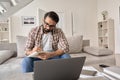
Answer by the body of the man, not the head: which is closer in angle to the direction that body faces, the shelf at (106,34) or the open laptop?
the open laptop

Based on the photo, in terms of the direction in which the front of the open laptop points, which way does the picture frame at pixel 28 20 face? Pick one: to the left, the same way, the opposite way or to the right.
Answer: the opposite way

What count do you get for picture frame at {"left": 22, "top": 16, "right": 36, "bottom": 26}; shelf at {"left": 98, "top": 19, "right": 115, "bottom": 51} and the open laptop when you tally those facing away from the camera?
1

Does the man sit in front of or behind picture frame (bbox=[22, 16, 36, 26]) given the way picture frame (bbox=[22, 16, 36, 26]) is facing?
in front

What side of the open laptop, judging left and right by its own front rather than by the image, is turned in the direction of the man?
front

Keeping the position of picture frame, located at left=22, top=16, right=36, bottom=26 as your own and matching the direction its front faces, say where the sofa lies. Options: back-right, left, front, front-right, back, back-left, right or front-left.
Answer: front

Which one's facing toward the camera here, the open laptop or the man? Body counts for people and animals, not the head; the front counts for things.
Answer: the man

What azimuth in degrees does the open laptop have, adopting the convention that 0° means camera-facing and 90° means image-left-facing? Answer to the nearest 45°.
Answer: approximately 180°

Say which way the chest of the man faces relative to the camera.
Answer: toward the camera

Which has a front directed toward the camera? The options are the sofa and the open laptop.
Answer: the sofa

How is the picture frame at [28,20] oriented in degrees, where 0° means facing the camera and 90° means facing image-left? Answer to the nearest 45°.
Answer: approximately 0°

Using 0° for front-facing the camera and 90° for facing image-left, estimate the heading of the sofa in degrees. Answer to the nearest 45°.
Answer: approximately 0°

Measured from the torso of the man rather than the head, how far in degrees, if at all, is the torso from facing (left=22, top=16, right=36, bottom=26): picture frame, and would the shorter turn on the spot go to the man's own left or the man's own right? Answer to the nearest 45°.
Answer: approximately 180°

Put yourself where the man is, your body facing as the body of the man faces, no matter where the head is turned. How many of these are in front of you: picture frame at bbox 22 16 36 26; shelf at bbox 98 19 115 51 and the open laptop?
1

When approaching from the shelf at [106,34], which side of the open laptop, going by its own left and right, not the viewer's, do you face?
front

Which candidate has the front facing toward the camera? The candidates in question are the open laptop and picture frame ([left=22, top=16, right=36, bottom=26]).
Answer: the picture frame

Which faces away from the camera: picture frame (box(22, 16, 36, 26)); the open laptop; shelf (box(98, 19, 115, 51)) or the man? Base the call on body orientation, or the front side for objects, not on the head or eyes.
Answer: the open laptop
